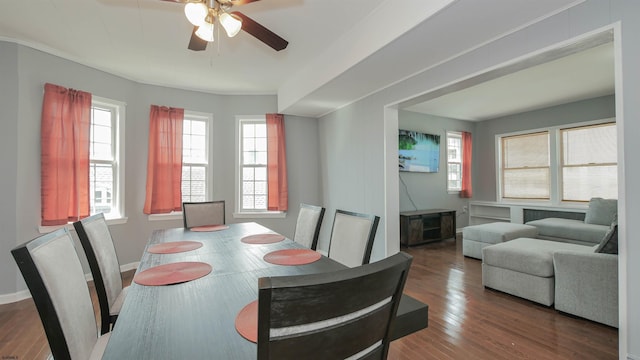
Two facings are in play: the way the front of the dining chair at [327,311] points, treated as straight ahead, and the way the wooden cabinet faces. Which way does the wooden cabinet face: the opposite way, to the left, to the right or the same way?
the opposite way

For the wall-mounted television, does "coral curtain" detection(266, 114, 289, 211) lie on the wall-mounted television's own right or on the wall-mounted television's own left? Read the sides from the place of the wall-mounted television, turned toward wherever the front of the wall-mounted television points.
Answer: on the wall-mounted television's own right

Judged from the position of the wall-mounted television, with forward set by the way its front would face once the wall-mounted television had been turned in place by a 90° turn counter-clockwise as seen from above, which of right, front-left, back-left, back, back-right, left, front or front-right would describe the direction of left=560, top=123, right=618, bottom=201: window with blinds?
front-right

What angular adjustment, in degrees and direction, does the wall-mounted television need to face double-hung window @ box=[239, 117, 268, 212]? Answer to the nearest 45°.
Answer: approximately 90° to its right

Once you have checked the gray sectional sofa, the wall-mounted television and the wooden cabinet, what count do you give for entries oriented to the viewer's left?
1

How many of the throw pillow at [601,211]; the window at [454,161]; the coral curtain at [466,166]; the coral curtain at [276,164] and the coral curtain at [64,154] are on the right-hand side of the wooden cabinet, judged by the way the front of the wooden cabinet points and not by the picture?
2

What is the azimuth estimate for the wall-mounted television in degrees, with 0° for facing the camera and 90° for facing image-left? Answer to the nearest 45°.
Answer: approximately 315°

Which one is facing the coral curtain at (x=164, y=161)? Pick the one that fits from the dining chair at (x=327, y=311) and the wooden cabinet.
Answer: the dining chair

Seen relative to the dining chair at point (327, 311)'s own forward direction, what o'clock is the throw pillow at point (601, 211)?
The throw pillow is roughly at 3 o'clock from the dining chair.

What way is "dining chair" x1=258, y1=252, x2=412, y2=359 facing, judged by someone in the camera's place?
facing away from the viewer and to the left of the viewer

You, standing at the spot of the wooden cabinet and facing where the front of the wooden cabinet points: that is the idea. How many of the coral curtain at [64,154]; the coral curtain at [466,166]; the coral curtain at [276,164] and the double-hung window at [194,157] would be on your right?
3

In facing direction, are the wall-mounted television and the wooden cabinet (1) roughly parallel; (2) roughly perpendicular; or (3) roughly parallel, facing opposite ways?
roughly parallel

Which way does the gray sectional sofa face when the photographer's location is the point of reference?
facing to the left of the viewer

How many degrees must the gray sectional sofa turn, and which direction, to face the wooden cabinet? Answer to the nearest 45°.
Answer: approximately 45° to its right

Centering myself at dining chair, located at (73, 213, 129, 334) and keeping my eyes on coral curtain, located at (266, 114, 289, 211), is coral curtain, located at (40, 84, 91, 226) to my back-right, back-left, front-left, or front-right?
front-left

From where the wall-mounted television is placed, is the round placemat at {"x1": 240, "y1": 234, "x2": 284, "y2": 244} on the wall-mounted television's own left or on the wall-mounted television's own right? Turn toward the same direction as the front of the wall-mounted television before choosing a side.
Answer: on the wall-mounted television's own right
